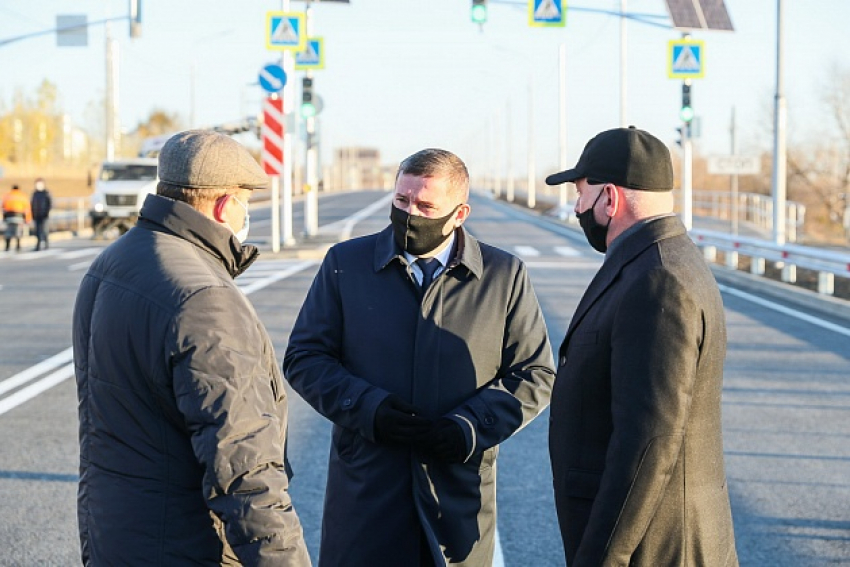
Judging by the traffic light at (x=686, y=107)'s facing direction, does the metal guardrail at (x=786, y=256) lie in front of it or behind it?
in front

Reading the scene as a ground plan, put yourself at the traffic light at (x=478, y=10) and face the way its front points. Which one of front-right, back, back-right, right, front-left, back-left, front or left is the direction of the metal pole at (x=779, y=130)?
front-left

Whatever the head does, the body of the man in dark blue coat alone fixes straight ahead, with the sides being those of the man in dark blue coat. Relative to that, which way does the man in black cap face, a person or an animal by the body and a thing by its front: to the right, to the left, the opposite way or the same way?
to the right

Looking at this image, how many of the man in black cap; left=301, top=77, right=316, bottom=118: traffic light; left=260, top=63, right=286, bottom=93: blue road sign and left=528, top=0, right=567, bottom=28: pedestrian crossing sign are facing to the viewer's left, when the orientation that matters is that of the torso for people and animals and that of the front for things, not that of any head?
1

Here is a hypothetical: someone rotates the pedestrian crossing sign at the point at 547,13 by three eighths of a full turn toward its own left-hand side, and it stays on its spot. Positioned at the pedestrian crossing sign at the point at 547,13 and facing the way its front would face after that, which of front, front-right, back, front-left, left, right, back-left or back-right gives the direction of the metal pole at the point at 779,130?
right

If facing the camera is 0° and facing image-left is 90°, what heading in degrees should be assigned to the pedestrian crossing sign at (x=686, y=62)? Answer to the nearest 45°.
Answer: approximately 0°

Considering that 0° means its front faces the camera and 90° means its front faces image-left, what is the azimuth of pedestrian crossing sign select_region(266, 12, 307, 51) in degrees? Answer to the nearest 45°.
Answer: approximately 0°

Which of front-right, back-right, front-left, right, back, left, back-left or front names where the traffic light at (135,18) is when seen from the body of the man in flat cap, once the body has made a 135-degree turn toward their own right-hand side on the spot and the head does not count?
back

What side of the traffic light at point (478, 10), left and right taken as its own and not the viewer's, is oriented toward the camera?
front

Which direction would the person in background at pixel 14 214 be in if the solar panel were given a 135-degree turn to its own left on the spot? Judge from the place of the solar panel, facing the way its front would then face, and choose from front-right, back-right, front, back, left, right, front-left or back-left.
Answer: back-left

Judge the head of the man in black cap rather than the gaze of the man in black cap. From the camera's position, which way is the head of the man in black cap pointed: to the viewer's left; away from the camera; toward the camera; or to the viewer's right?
to the viewer's left

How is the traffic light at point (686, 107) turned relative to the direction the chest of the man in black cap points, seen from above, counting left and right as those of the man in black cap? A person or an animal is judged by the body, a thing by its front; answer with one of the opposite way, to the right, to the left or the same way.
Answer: to the left
